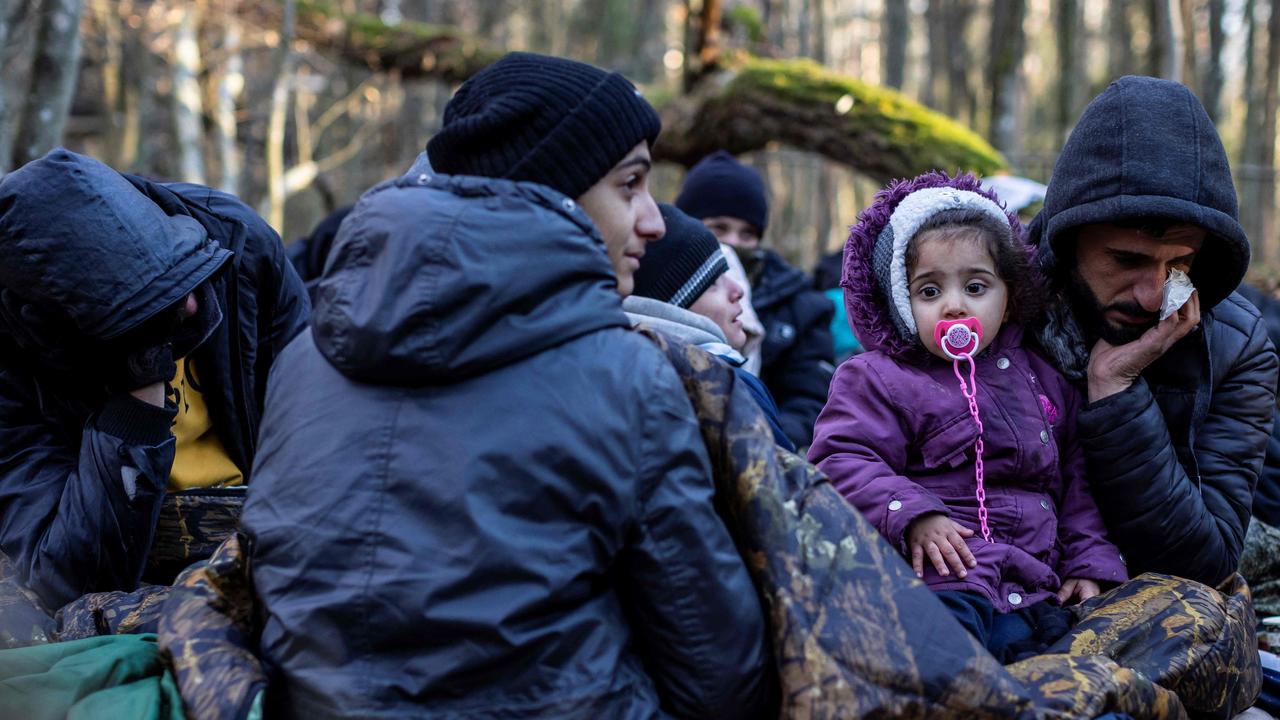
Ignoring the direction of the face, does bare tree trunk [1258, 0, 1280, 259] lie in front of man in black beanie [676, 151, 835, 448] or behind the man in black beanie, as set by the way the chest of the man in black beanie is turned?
behind

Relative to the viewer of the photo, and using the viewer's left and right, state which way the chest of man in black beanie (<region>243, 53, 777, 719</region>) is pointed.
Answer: facing away from the viewer and to the right of the viewer

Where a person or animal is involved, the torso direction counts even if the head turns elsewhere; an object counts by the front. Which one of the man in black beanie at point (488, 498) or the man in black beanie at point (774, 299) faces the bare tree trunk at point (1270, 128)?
the man in black beanie at point (488, 498)

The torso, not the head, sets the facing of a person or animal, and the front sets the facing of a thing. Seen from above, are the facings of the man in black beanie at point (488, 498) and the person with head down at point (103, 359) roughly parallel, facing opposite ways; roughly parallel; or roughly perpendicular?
roughly perpendicular

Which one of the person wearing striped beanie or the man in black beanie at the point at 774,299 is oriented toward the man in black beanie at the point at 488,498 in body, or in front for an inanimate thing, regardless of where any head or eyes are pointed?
the man in black beanie at the point at 774,299

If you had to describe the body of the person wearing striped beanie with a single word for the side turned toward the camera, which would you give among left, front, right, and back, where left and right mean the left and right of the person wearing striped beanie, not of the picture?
right

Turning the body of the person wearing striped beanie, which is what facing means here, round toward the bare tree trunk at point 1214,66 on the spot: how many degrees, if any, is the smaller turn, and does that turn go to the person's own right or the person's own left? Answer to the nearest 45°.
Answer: approximately 45° to the person's own left
